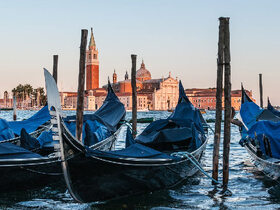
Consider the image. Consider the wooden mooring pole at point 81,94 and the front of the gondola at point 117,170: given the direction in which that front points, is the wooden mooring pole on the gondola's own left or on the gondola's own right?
on the gondola's own right

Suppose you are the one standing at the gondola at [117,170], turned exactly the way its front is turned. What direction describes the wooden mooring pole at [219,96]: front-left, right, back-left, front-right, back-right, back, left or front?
back

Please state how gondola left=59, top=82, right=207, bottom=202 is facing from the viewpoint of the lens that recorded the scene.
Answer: facing the viewer and to the left of the viewer

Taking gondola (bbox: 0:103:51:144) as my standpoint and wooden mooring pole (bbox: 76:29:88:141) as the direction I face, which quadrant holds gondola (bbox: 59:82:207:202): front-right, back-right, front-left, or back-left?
front-right

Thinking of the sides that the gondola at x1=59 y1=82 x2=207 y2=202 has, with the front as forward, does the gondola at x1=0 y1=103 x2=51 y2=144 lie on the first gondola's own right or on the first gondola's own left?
on the first gondola's own right
